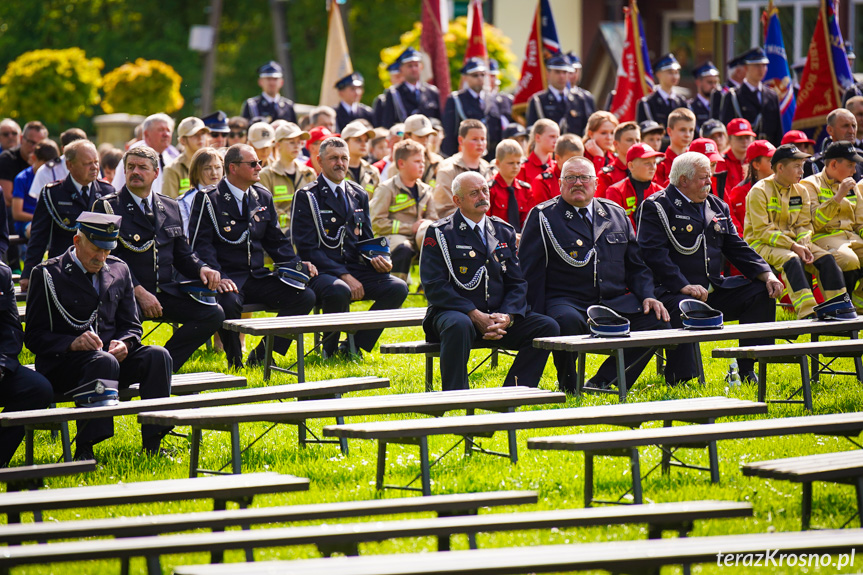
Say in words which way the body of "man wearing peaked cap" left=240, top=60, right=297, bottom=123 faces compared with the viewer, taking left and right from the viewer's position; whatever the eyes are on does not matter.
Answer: facing the viewer

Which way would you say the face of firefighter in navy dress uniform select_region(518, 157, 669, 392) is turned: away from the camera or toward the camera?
toward the camera

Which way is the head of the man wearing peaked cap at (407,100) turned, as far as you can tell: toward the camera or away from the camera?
toward the camera

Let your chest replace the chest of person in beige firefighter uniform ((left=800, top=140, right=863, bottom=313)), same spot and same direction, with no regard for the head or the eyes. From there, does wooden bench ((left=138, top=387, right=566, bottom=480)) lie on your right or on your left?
on your right

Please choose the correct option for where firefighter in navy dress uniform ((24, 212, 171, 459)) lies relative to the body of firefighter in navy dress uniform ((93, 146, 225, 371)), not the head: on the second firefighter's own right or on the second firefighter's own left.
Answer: on the second firefighter's own right

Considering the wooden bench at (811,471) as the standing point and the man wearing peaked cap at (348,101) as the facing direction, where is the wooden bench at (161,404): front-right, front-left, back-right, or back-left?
front-left

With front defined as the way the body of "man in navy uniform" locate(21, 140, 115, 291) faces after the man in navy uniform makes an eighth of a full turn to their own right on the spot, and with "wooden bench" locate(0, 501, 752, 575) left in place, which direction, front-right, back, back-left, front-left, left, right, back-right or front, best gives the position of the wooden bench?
front

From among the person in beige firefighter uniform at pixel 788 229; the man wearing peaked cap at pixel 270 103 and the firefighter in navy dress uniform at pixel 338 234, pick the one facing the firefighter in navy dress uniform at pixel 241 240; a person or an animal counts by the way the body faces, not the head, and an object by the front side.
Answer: the man wearing peaked cap

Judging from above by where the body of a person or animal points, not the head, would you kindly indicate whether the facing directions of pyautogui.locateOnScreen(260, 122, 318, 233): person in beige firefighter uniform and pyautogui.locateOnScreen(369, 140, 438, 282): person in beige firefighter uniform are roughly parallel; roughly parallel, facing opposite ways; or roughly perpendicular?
roughly parallel

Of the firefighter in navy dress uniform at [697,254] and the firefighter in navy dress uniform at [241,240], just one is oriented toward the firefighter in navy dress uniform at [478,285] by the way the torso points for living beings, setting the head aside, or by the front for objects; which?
the firefighter in navy dress uniform at [241,240]

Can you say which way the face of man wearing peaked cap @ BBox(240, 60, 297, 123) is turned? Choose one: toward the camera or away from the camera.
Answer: toward the camera

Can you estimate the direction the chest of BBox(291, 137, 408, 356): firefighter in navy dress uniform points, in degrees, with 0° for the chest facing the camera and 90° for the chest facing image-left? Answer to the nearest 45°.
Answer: approximately 315°

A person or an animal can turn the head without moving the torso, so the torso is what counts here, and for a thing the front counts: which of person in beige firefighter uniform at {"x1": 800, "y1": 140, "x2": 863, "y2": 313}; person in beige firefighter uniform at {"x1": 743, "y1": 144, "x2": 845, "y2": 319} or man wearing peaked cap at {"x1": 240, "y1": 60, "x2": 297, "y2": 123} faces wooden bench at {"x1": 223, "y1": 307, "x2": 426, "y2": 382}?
the man wearing peaked cap

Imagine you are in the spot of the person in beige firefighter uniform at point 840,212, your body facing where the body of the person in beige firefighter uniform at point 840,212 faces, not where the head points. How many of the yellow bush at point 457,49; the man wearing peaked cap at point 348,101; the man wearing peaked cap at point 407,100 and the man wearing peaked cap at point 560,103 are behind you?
4

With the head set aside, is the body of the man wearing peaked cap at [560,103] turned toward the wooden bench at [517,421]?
yes

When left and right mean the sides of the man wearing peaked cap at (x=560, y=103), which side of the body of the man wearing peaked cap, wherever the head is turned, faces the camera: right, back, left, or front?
front

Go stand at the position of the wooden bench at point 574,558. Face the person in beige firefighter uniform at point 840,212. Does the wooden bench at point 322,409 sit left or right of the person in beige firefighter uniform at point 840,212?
left

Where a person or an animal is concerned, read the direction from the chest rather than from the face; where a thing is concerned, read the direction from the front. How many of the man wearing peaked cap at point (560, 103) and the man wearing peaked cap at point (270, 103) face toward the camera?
2

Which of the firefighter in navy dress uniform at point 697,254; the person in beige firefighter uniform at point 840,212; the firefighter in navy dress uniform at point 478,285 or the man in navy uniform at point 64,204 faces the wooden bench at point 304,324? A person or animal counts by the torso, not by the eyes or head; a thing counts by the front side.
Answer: the man in navy uniform
